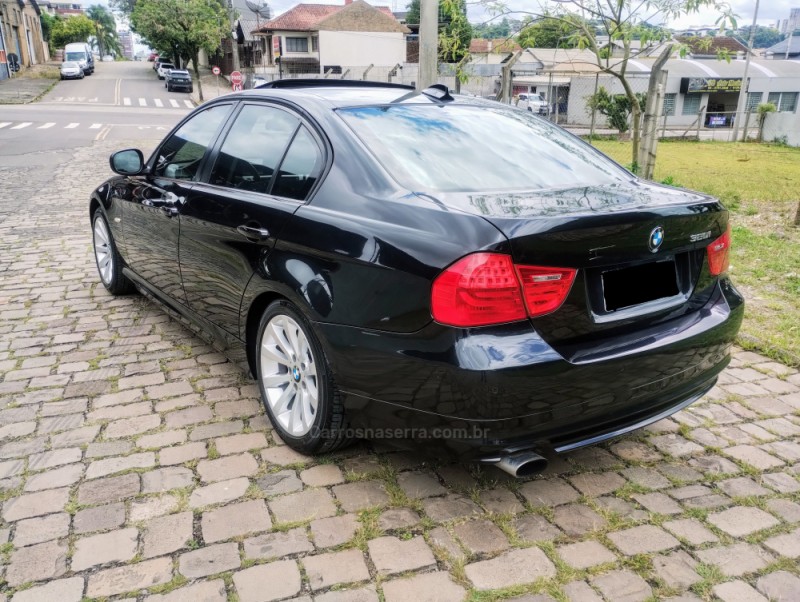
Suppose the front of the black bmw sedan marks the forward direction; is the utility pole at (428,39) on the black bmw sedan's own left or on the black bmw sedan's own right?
on the black bmw sedan's own right

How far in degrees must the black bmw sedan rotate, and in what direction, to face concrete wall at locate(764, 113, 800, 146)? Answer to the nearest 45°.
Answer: approximately 90° to its right

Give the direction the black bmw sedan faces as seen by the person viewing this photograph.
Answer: facing away from the viewer and to the left of the viewer

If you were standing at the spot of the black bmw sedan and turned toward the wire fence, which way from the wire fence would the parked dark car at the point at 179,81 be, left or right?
left

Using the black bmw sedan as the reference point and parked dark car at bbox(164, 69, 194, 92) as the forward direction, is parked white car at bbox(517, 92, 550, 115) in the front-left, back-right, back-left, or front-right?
front-right

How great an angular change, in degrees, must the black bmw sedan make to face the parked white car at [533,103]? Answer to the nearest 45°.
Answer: approximately 45° to its right

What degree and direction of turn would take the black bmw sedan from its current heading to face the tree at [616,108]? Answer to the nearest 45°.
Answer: approximately 45° to its right

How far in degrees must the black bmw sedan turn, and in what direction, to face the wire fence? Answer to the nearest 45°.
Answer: approximately 45° to its right

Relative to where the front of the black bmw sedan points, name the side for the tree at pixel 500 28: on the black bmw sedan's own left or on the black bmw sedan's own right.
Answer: on the black bmw sedan's own right
